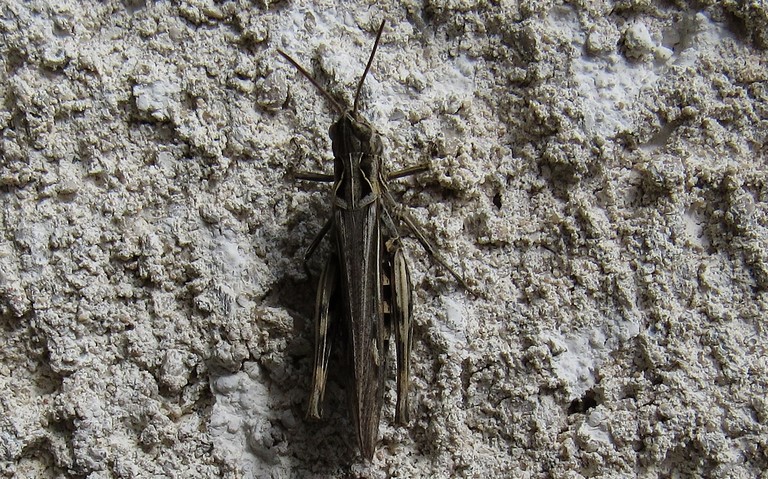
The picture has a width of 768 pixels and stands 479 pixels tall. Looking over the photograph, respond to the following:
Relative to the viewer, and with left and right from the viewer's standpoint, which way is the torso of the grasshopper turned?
facing away from the viewer
